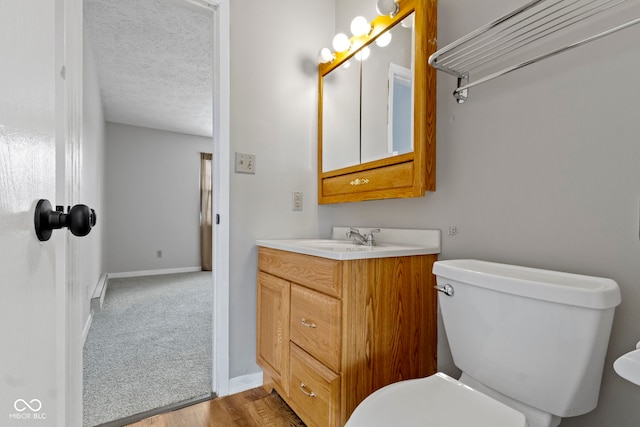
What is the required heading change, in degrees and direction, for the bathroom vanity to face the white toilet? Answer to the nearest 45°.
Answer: approximately 90° to its left

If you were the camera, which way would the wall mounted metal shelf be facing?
facing the viewer and to the left of the viewer

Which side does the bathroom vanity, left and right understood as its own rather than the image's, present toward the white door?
front

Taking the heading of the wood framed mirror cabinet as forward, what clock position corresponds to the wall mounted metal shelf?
The wall mounted metal shelf is roughly at 9 o'clock from the wood framed mirror cabinet.

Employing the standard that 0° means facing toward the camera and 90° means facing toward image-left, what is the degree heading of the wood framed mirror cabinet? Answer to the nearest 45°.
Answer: approximately 45°
